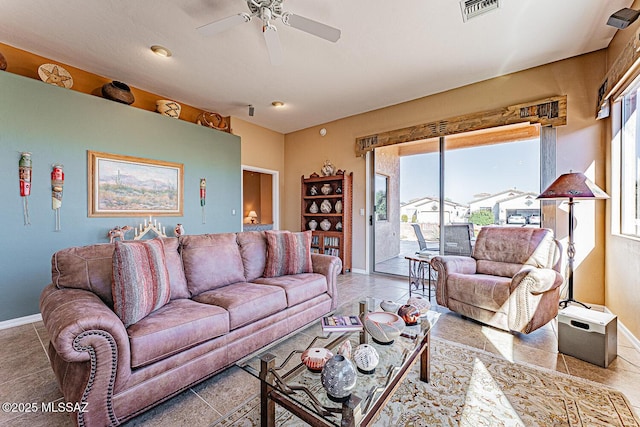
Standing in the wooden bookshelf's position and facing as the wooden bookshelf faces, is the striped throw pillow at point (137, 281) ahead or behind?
ahead

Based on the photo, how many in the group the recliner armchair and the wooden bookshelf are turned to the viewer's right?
0

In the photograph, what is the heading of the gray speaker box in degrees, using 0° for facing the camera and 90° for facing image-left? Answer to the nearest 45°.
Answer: approximately 45°

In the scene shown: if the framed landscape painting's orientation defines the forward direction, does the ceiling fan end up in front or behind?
in front

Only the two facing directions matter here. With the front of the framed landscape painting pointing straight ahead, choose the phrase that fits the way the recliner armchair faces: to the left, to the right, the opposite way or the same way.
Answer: to the right

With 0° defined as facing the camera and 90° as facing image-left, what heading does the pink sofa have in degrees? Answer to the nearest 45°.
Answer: approximately 315°

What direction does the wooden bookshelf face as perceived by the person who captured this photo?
facing the viewer and to the left of the viewer

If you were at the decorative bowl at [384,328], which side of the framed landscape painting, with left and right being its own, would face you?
front

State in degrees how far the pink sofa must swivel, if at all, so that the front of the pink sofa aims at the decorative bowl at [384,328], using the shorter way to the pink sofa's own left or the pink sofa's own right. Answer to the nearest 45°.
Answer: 0° — it already faces it

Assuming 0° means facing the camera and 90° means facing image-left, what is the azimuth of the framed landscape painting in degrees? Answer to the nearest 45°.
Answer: approximately 315°

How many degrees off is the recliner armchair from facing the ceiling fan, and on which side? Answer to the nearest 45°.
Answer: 0° — it already faces it

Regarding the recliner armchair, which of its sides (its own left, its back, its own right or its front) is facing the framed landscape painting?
front

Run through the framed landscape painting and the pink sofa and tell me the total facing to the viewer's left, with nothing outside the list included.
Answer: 0

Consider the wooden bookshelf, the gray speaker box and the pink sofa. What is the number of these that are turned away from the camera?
0
